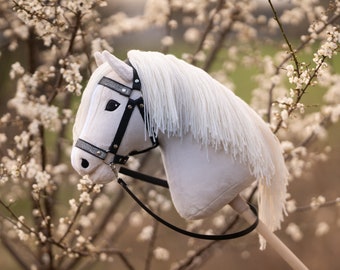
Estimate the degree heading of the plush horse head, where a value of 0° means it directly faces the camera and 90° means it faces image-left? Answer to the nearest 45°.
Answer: approximately 90°
